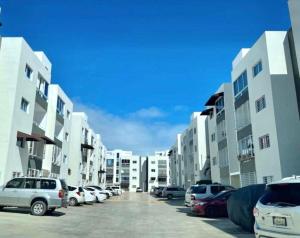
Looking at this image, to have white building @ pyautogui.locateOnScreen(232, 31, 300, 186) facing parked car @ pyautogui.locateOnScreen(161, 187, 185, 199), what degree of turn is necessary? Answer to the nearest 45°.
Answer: approximately 90° to its right

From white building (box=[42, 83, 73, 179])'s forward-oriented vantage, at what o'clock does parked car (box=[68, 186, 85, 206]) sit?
The parked car is roughly at 1 o'clock from the white building.

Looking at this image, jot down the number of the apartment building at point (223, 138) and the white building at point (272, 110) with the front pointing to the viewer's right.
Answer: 0

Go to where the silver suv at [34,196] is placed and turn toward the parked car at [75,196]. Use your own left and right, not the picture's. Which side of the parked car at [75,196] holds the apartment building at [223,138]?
right

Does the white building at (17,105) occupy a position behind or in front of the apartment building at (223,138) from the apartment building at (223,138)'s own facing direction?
in front

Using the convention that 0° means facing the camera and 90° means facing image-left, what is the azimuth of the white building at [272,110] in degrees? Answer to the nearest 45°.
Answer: approximately 45°

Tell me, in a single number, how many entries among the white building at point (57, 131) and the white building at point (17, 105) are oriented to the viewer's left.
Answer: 0

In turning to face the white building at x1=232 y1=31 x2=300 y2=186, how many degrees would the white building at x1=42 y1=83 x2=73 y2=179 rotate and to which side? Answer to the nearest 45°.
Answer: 0° — it already faces it

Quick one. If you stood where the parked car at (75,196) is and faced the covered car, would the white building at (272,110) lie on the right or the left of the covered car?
left
